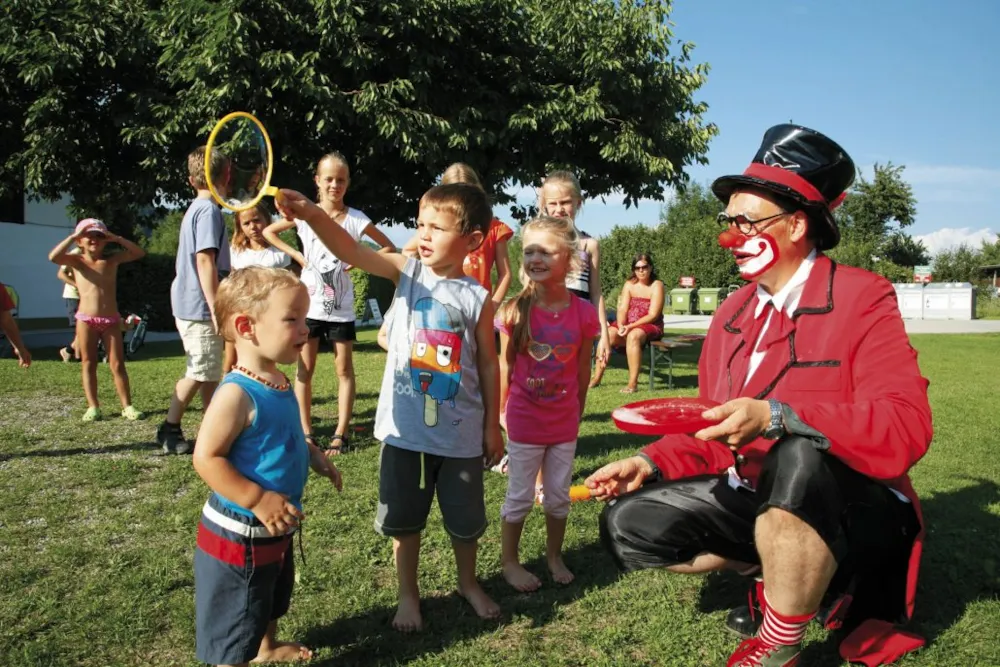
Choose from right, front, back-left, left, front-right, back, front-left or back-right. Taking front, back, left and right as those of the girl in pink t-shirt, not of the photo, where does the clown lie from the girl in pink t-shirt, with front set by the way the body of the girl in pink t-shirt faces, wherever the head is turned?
front-left

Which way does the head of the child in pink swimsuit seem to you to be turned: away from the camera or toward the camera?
toward the camera

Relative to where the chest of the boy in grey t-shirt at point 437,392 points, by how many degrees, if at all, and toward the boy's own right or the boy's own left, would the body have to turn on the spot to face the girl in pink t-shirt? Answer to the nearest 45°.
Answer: approximately 135° to the boy's own left

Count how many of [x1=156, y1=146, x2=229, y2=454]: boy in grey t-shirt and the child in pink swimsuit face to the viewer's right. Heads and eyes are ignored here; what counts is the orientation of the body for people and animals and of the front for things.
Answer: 1

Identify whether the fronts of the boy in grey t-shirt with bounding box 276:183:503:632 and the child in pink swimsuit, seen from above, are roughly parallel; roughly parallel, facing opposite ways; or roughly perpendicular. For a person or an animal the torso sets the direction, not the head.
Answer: roughly parallel

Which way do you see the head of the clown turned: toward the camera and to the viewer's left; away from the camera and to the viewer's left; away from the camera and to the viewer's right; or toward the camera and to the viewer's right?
toward the camera and to the viewer's left

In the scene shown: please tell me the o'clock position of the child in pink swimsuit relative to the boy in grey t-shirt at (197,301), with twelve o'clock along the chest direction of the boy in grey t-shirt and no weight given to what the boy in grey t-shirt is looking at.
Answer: The child in pink swimsuit is roughly at 8 o'clock from the boy in grey t-shirt.

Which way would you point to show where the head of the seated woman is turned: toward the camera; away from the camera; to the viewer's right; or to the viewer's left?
toward the camera

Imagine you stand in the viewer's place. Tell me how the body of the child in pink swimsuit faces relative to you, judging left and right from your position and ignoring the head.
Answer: facing the viewer

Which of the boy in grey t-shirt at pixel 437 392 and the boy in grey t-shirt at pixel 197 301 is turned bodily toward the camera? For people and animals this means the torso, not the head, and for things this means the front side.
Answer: the boy in grey t-shirt at pixel 437 392

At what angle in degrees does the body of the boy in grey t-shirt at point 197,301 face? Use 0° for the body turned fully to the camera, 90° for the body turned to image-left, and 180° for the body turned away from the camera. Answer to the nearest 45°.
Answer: approximately 270°

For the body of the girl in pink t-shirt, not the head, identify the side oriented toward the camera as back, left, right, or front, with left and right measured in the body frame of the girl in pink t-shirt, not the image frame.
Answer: front

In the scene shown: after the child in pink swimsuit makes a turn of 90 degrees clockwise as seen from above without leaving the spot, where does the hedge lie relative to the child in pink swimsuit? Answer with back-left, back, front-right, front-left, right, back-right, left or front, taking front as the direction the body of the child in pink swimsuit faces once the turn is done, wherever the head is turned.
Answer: right

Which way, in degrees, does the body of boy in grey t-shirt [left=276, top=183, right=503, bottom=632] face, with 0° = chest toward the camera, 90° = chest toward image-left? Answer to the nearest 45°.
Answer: approximately 0°

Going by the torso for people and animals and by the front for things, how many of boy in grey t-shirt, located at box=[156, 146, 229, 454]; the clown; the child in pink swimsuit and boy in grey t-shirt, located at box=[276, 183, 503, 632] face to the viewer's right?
1

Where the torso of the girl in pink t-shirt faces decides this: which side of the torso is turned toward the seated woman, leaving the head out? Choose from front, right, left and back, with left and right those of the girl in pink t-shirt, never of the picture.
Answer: back
